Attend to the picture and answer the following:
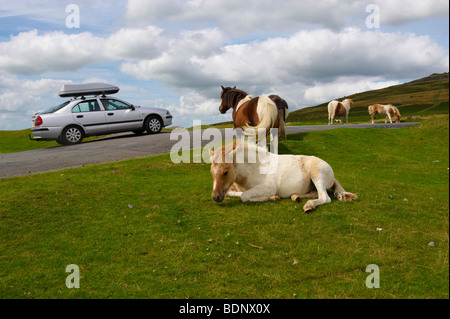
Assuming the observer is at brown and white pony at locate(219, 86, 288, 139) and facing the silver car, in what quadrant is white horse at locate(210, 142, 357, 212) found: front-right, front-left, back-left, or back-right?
back-left

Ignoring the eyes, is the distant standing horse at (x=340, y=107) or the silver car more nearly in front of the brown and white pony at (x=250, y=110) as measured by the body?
the silver car

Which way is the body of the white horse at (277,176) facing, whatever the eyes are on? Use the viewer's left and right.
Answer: facing to the left of the viewer

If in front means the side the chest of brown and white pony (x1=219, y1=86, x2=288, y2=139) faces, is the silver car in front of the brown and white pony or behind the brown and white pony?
in front

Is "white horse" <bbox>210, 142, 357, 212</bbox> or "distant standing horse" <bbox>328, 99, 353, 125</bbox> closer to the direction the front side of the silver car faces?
the distant standing horse

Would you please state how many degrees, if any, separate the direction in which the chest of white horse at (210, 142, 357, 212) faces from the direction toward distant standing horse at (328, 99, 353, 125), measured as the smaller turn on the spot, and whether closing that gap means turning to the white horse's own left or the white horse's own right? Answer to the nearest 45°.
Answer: approximately 90° to the white horse's own right

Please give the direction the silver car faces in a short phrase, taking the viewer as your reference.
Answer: facing to the right of the viewer

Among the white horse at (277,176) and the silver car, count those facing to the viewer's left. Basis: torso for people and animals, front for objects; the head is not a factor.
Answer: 1

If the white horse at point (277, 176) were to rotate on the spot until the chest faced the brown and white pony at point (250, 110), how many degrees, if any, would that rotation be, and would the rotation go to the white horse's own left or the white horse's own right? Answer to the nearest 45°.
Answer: approximately 90° to the white horse's own right
